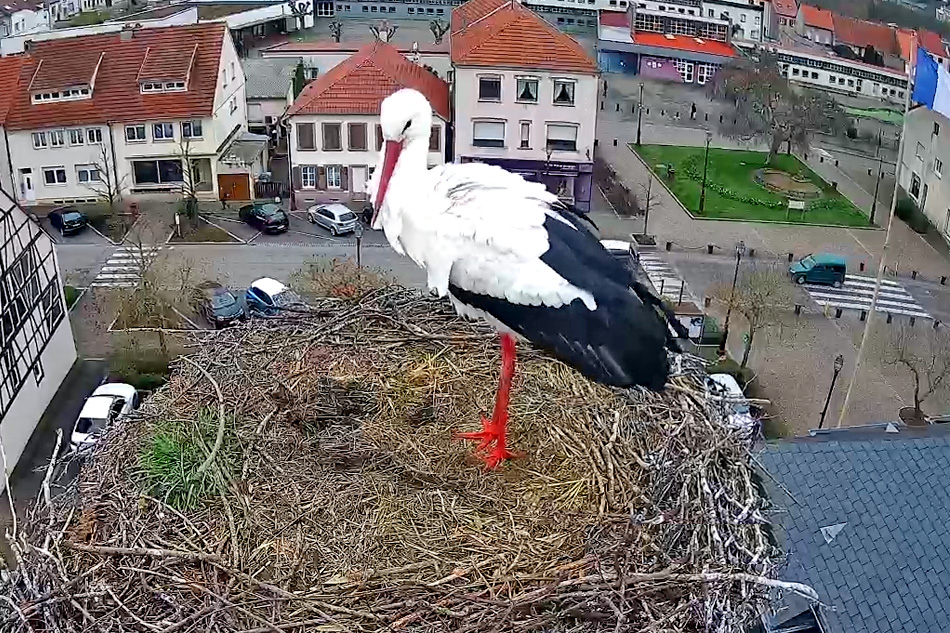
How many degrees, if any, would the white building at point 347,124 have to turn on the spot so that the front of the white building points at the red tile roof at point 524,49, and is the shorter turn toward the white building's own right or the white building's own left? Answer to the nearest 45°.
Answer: approximately 90° to the white building's own left

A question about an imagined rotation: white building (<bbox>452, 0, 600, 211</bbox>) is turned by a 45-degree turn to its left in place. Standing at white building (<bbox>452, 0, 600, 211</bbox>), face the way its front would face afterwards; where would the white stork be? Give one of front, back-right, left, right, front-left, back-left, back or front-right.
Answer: front-right

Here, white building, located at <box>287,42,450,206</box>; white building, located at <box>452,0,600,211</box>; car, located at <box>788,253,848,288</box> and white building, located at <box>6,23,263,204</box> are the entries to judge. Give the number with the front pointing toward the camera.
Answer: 3

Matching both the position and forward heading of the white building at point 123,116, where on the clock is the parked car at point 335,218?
The parked car is roughly at 10 o'clock from the white building.

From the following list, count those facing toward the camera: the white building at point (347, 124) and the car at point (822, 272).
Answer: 1

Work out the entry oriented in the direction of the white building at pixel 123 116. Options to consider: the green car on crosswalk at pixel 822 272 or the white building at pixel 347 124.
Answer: the green car on crosswalk

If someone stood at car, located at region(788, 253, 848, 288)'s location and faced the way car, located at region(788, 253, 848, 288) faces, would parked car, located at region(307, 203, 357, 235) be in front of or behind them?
in front

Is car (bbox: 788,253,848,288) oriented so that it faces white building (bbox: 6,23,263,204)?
yes

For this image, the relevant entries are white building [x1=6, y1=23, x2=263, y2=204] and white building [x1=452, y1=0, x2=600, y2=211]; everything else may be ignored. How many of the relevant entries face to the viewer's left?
0

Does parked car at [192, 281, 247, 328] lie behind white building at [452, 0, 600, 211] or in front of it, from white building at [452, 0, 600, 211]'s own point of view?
in front

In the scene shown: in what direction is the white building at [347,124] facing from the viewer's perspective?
toward the camera

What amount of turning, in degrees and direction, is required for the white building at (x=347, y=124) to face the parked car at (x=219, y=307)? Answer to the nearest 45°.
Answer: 0° — it already faces it

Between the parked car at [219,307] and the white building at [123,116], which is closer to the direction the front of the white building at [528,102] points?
the parked car

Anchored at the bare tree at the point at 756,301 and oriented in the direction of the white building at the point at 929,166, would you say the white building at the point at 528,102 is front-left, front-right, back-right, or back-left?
front-left

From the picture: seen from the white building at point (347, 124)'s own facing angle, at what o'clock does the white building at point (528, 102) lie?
the white building at point (528, 102) is roughly at 9 o'clock from the white building at point (347, 124).

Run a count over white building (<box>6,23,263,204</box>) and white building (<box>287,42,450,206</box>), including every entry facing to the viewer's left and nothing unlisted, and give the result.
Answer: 0
